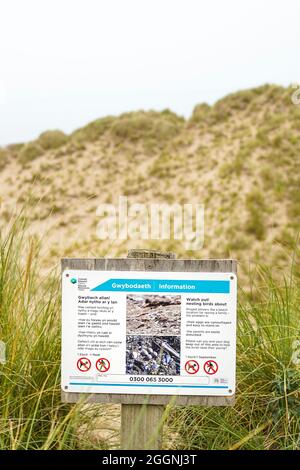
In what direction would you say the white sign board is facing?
toward the camera
